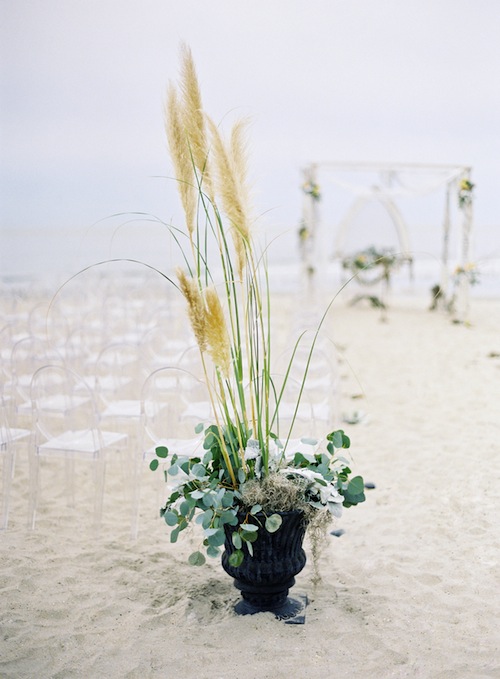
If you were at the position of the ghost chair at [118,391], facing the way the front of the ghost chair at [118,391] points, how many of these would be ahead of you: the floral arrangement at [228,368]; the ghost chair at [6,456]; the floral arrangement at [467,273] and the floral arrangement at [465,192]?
2

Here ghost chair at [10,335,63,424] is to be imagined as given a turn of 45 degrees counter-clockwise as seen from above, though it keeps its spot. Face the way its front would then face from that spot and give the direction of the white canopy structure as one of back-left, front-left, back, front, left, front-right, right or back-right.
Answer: front-right

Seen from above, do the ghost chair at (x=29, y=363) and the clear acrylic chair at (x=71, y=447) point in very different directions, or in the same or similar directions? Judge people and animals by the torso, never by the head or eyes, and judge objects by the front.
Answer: same or similar directions

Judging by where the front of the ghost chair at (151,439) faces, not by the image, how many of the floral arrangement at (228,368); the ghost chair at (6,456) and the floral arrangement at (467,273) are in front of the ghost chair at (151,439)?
1

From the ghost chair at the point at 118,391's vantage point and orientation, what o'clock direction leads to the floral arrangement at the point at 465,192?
The floral arrangement is roughly at 12 o'clock from the ghost chair.

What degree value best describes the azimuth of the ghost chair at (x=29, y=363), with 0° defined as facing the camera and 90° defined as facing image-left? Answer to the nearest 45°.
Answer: approximately 225°

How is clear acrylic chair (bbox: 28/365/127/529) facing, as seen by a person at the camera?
facing away from the viewer and to the right of the viewer

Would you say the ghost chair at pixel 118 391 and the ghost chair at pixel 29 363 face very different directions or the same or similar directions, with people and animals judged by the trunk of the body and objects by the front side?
same or similar directions

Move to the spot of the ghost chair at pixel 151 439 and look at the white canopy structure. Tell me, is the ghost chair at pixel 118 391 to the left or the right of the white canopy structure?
left

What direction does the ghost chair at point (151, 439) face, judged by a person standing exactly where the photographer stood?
facing away from the viewer and to the right of the viewer

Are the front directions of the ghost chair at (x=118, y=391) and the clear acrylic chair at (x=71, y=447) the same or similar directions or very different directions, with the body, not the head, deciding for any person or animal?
same or similar directions

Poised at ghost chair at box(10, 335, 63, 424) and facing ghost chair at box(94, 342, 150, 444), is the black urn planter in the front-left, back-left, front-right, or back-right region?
front-right

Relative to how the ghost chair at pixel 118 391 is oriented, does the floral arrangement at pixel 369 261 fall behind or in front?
in front

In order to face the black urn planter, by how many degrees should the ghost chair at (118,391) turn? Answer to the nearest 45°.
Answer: approximately 135° to its right

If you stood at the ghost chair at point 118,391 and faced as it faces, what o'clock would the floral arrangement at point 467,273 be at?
The floral arrangement is roughly at 12 o'clock from the ghost chair.

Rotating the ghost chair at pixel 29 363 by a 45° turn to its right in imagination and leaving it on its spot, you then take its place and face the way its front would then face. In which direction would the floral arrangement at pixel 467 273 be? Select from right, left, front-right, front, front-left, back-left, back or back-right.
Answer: front-left

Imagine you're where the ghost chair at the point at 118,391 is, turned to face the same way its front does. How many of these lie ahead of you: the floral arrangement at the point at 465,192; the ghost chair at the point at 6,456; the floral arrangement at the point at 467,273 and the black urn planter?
2

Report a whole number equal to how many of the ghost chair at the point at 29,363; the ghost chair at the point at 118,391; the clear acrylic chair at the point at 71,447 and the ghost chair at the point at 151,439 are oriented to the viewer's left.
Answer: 0

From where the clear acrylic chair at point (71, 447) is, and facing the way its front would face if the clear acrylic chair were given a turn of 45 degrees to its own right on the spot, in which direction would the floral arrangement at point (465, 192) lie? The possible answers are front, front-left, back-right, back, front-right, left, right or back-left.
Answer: front-left

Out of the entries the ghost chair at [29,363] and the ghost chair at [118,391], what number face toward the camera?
0
